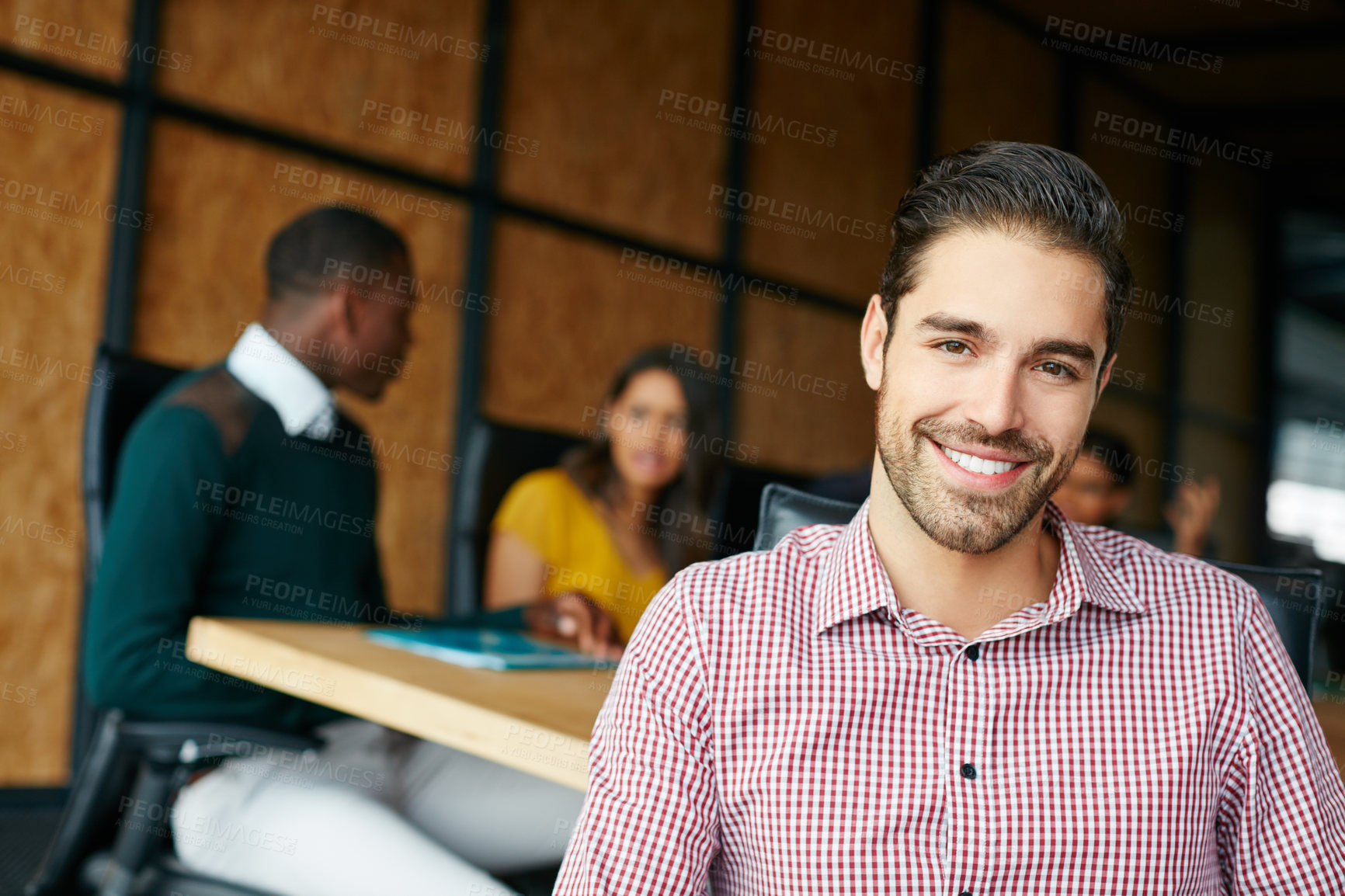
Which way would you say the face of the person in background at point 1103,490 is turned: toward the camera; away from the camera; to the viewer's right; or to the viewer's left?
toward the camera

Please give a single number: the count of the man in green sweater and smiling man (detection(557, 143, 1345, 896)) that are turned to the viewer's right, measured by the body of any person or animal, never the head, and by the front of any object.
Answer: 1

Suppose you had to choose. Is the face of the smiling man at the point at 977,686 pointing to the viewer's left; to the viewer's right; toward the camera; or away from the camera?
toward the camera

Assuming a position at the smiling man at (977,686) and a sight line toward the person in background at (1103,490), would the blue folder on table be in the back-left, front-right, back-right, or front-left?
front-left

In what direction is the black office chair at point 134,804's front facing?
to the viewer's right

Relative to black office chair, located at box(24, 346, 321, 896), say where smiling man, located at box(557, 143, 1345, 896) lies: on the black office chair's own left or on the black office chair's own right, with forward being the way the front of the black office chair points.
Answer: on the black office chair's own right

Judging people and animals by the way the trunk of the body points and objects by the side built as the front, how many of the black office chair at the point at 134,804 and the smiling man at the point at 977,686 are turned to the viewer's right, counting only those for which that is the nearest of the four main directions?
1

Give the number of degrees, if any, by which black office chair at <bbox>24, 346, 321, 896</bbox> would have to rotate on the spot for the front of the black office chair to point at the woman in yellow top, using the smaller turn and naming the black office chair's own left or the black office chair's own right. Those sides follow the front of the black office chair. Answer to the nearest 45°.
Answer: approximately 45° to the black office chair's own left

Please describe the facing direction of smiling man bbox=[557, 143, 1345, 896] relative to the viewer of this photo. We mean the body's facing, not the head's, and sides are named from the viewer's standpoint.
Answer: facing the viewer

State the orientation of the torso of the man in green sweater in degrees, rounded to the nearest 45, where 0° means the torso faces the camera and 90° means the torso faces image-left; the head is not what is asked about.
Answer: approximately 270°
